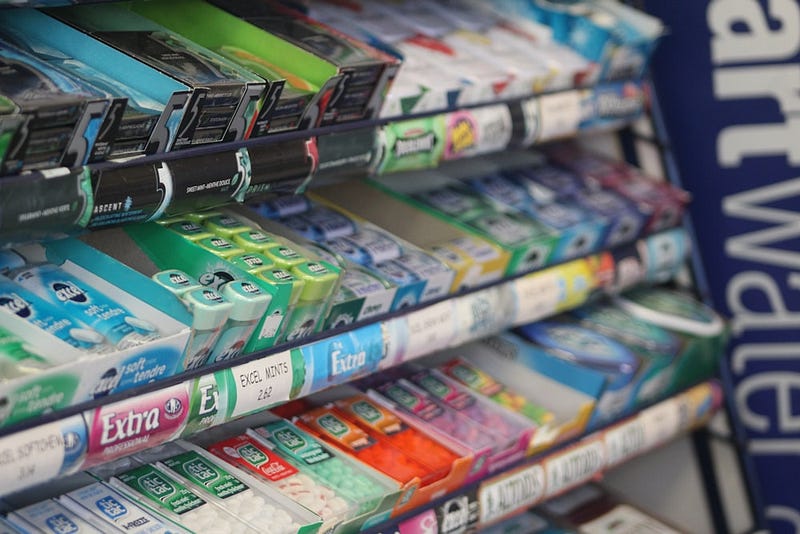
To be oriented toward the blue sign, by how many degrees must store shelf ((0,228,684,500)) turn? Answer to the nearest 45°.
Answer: approximately 90° to its left
